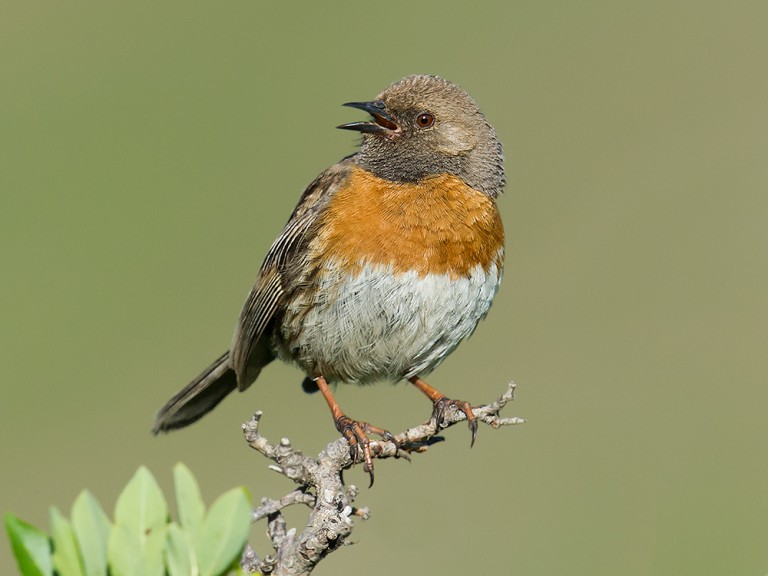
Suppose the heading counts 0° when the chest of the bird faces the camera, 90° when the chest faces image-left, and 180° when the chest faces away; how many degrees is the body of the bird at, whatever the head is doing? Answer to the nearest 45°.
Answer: approximately 315°

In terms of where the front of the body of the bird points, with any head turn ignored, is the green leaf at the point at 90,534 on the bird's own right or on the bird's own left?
on the bird's own right

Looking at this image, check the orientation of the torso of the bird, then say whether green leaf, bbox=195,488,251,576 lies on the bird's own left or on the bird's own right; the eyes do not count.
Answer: on the bird's own right
